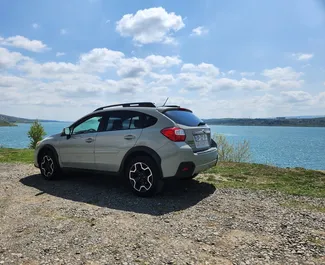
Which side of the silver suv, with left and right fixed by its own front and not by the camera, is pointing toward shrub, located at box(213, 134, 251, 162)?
right

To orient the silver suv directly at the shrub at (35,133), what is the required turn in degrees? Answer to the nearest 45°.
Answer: approximately 45° to its right

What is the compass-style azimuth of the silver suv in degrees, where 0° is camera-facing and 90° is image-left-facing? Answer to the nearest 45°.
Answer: approximately 135°
